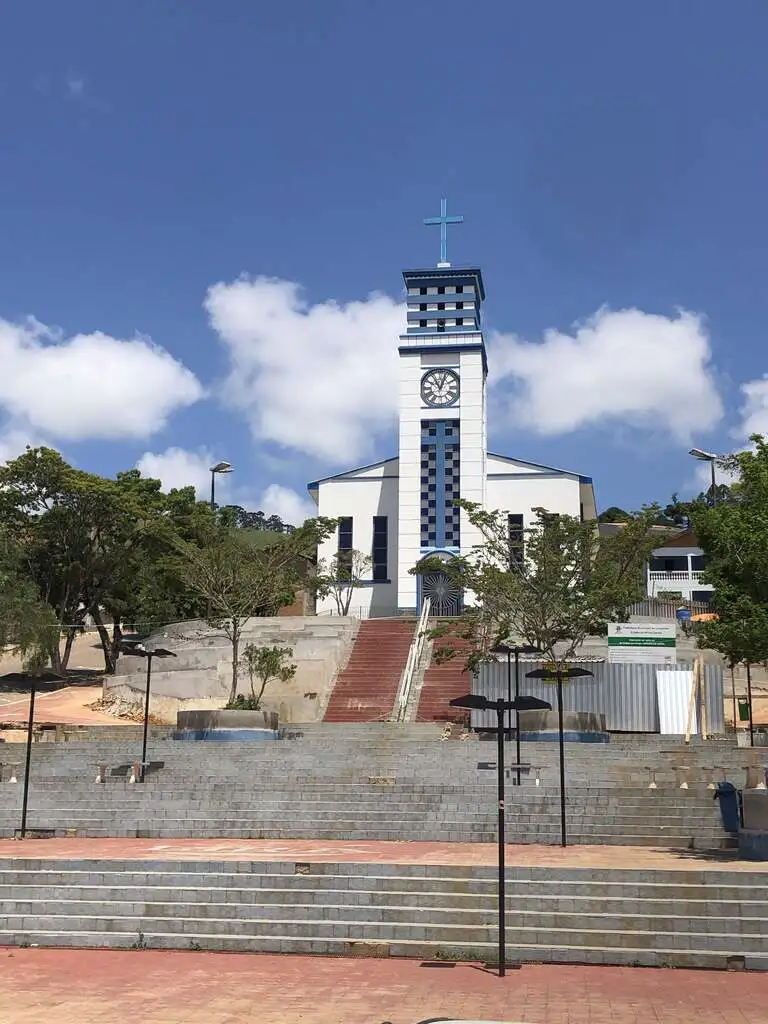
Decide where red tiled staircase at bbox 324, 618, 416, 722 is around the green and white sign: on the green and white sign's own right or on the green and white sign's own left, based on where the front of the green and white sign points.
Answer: on the green and white sign's own right

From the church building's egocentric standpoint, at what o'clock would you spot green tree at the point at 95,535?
The green tree is roughly at 2 o'clock from the church building.

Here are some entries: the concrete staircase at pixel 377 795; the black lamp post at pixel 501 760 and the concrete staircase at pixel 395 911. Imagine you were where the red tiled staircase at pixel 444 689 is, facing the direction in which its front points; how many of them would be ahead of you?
3

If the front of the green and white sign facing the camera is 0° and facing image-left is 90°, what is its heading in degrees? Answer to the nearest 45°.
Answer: approximately 0°

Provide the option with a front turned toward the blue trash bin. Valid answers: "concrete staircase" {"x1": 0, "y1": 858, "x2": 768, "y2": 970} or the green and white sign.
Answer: the green and white sign

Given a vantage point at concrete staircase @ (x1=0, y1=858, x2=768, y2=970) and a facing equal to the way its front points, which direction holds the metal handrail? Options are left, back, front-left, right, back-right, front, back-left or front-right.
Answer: back

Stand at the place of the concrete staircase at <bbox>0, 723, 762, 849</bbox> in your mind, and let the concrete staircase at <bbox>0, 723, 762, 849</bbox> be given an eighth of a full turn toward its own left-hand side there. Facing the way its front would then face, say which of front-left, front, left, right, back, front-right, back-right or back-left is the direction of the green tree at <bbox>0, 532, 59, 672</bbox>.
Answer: back

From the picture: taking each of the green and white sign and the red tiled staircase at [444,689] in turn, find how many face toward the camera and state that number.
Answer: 2

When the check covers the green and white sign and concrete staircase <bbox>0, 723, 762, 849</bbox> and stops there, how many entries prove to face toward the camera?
2

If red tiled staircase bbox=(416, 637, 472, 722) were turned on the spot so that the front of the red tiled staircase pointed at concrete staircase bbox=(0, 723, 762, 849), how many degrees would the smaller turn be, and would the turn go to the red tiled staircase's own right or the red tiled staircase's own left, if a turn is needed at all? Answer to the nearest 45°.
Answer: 0° — it already faces it

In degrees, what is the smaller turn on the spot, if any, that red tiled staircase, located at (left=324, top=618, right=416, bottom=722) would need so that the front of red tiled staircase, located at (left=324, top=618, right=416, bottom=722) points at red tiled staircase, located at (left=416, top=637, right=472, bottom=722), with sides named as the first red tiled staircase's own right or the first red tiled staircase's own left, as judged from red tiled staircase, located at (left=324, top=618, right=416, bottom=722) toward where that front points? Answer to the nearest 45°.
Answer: approximately 45° to the first red tiled staircase's own left
